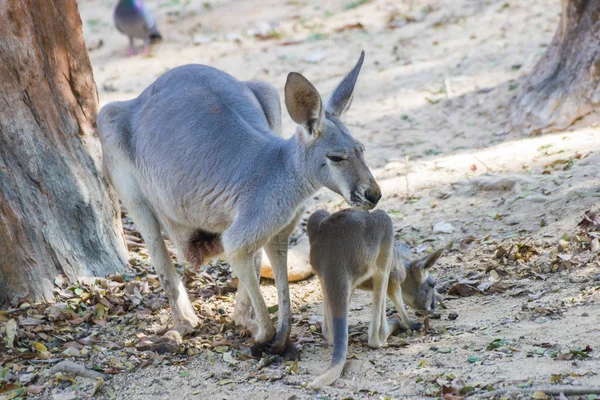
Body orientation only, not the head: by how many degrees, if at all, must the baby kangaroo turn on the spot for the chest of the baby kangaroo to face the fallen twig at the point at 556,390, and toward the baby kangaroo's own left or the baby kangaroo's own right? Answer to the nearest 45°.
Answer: approximately 90° to the baby kangaroo's own right

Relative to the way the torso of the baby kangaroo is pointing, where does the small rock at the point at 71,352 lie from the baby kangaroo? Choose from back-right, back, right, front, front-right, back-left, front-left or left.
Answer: back-left

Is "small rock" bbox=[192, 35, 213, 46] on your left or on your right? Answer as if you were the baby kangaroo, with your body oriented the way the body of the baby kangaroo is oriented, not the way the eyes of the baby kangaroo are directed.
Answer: on your left

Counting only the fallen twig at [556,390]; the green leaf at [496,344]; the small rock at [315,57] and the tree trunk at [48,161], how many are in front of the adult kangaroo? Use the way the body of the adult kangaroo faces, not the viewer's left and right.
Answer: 2

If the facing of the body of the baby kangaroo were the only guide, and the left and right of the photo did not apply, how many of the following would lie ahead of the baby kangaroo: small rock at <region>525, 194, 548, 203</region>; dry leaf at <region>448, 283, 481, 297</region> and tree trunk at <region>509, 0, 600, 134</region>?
3

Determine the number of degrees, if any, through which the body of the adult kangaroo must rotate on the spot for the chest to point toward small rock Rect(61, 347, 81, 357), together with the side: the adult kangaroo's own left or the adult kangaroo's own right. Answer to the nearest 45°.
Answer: approximately 135° to the adult kangaroo's own right

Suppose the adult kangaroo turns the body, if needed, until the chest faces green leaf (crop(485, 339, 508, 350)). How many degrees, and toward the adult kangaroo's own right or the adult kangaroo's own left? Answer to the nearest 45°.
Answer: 0° — it already faces it

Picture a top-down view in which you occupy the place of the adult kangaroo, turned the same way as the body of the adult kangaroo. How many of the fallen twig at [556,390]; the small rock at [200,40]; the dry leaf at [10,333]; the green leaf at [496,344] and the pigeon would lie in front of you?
2

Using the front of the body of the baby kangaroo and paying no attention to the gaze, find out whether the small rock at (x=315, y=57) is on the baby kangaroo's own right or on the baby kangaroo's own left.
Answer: on the baby kangaroo's own left

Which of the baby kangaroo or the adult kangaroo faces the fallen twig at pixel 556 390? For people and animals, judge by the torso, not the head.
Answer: the adult kangaroo

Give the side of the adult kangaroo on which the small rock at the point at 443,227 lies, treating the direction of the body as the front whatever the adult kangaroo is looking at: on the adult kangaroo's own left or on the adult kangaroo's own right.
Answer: on the adult kangaroo's own left

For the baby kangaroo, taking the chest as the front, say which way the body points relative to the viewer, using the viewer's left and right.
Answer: facing away from the viewer and to the right of the viewer

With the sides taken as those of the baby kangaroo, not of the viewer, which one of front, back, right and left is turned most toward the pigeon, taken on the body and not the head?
left

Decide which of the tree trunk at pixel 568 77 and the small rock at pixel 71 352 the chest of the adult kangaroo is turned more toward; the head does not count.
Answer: the tree trunk

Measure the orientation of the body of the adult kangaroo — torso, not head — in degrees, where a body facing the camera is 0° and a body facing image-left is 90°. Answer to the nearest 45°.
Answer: approximately 315°
